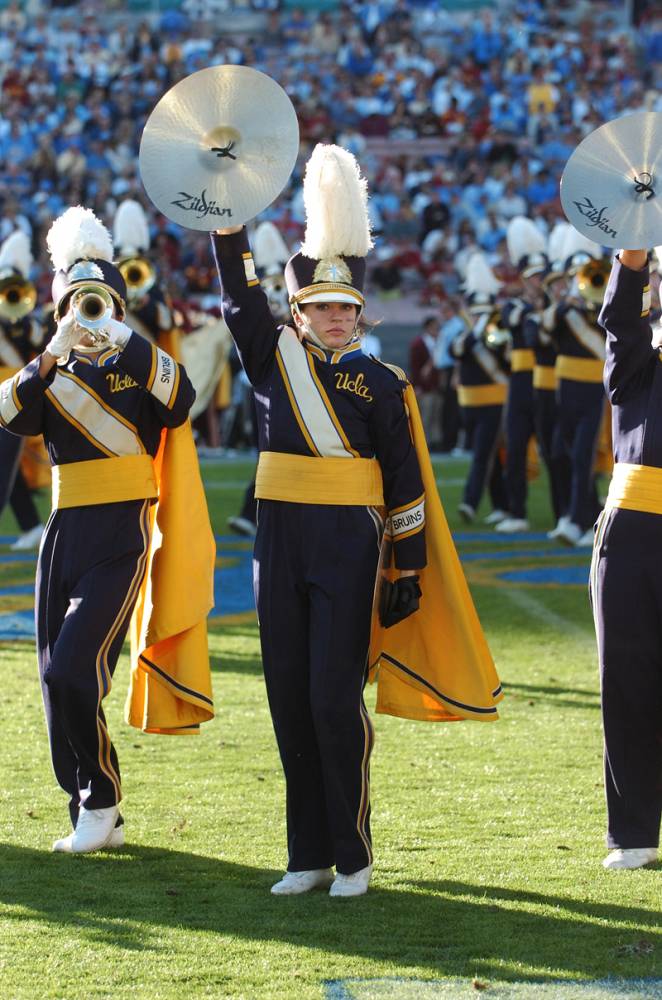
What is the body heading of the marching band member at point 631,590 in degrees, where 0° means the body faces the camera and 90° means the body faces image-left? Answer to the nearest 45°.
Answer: approximately 0°

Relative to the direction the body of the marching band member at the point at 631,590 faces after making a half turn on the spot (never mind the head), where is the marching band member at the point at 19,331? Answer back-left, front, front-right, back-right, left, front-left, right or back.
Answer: front-left

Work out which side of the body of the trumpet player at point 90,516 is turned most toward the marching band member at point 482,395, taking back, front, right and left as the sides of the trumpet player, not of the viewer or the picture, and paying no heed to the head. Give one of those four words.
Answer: back

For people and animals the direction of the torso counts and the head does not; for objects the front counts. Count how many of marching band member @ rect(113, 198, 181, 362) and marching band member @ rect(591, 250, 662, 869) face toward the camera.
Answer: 2

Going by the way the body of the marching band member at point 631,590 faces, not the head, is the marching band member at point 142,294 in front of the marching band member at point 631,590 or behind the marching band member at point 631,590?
behind

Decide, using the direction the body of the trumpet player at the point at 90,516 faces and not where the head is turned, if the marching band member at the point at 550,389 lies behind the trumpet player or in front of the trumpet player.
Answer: behind

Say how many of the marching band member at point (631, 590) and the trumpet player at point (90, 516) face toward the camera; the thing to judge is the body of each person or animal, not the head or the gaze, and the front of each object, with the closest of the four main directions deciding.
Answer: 2

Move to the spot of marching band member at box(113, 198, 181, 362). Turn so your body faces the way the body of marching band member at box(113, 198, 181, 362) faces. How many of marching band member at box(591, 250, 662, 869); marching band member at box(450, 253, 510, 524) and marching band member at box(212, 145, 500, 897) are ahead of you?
2

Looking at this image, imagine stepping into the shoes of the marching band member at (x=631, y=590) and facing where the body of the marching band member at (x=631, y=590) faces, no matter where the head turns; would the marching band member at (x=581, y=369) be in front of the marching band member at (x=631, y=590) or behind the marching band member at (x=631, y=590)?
behind
